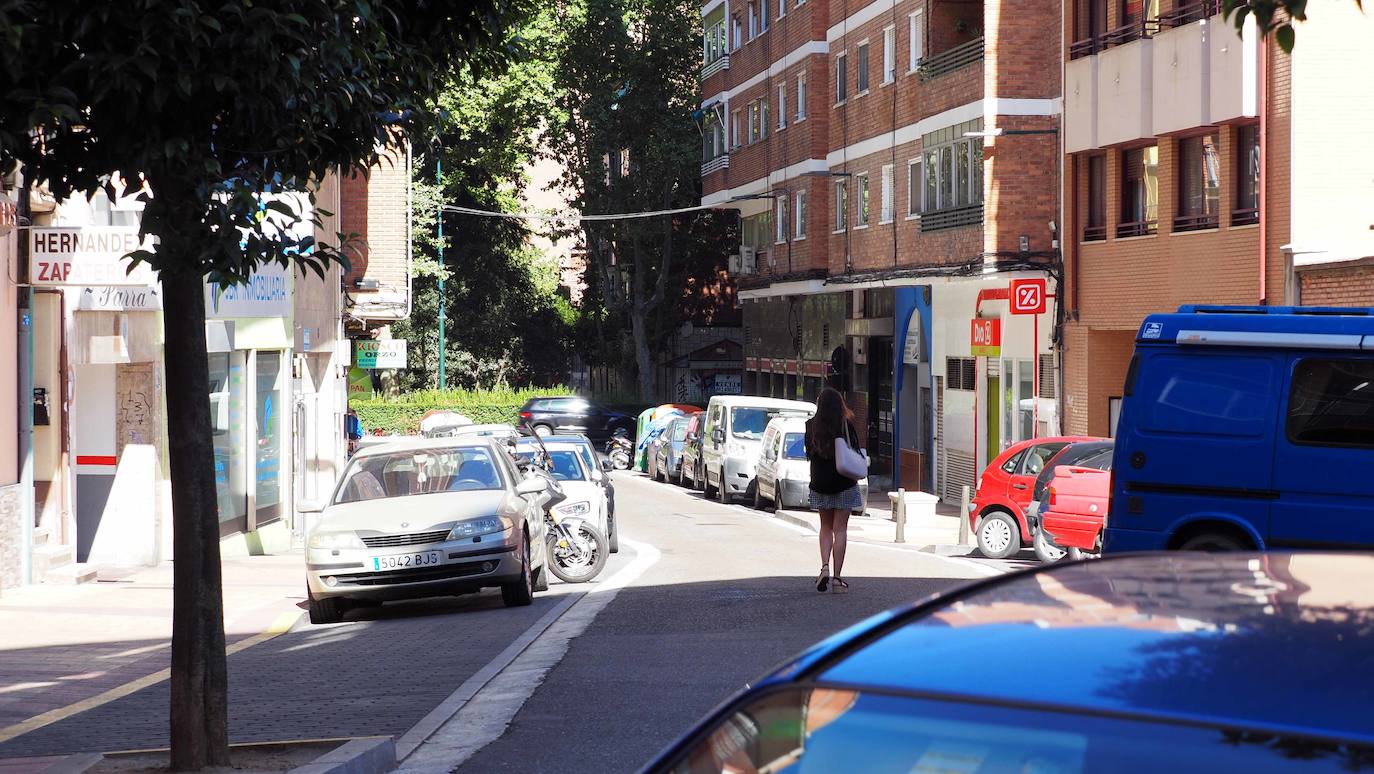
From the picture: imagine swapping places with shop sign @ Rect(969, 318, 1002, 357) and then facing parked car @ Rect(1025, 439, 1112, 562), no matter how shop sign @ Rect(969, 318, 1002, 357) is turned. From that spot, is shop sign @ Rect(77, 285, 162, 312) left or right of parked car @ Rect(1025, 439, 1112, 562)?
right

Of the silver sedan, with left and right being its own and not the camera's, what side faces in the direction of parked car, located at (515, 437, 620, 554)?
back

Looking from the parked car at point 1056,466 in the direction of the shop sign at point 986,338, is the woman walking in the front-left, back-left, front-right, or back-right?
back-left

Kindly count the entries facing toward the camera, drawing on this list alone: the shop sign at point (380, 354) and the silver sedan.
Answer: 2
